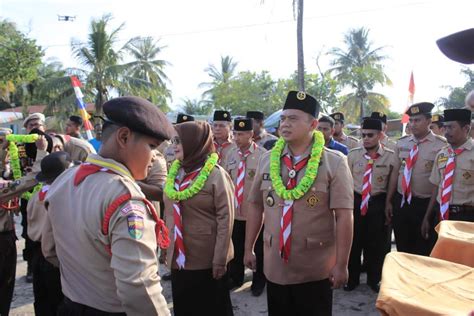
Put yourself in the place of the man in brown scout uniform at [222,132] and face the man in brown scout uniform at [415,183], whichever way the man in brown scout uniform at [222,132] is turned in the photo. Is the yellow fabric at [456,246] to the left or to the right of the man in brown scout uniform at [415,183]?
right

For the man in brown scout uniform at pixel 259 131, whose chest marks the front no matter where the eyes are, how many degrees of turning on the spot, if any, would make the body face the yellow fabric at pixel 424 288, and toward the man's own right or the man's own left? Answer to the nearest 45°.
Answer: approximately 45° to the man's own left

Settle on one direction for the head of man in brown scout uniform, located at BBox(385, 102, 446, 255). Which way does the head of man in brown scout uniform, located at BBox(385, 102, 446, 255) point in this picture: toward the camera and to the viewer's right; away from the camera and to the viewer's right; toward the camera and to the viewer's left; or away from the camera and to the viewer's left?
toward the camera and to the viewer's left

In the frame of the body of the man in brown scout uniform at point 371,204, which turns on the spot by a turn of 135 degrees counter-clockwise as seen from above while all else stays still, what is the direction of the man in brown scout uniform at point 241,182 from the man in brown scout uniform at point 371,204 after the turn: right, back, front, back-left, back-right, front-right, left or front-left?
back-left

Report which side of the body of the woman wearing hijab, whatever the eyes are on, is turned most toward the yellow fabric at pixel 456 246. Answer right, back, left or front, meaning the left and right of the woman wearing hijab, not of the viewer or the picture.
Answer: left

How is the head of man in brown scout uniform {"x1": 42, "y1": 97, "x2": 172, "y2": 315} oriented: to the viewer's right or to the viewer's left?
to the viewer's right

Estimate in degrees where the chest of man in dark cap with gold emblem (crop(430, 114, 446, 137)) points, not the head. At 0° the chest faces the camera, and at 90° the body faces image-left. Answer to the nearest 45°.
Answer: approximately 45°

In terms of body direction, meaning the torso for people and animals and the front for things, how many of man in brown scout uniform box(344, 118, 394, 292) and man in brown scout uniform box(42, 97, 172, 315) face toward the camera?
1

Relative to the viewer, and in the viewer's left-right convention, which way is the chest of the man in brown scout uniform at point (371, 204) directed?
facing the viewer

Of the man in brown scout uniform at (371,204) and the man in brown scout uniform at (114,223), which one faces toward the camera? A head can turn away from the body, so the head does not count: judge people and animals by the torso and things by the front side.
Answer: the man in brown scout uniform at (371,204)

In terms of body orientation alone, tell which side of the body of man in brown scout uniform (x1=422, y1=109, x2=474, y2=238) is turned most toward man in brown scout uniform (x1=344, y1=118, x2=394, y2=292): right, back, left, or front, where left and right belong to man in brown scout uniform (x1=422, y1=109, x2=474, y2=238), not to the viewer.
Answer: right

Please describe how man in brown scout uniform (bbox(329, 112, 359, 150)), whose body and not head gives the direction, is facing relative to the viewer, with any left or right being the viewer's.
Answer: facing the viewer and to the left of the viewer

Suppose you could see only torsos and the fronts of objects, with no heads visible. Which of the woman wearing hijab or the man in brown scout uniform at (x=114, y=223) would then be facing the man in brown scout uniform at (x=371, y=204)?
the man in brown scout uniform at (x=114, y=223)

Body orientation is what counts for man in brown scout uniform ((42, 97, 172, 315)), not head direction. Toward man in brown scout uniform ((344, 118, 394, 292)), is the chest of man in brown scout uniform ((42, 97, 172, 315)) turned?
yes

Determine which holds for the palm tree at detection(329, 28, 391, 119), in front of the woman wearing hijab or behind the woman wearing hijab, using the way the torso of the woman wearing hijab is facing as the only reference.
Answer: behind

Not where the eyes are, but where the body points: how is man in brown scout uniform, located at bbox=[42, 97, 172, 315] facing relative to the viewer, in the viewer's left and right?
facing away from the viewer and to the right of the viewer

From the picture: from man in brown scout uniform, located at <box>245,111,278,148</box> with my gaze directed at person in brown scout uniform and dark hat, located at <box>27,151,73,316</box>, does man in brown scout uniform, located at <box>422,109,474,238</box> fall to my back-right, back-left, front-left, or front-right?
front-left
